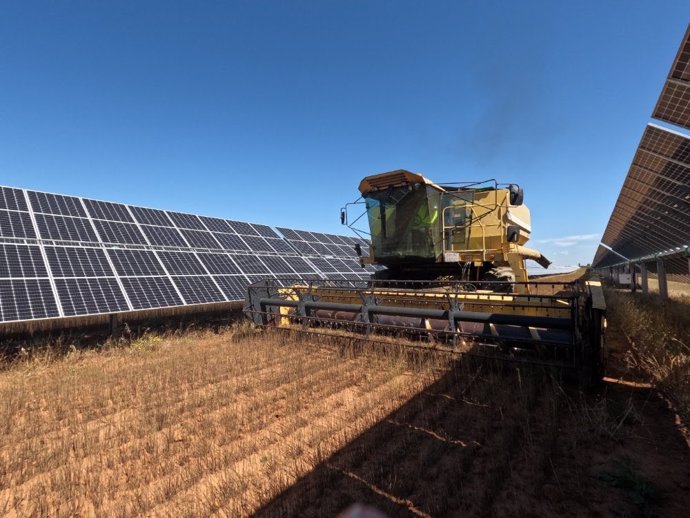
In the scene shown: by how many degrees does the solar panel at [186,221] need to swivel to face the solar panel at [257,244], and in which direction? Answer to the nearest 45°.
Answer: approximately 45° to its left

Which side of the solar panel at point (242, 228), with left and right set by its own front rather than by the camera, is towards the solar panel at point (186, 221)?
right

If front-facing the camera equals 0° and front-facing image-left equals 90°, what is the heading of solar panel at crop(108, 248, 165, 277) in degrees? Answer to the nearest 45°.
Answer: approximately 315°

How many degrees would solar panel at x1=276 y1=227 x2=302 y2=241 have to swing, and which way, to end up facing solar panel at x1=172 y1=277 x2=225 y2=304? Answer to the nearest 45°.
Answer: approximately 45° to its right

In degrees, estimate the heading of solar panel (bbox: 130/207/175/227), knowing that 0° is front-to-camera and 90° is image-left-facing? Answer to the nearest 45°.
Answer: approximately 315°

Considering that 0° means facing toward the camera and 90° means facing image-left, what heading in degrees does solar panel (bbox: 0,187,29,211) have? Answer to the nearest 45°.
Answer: approximately 315°
